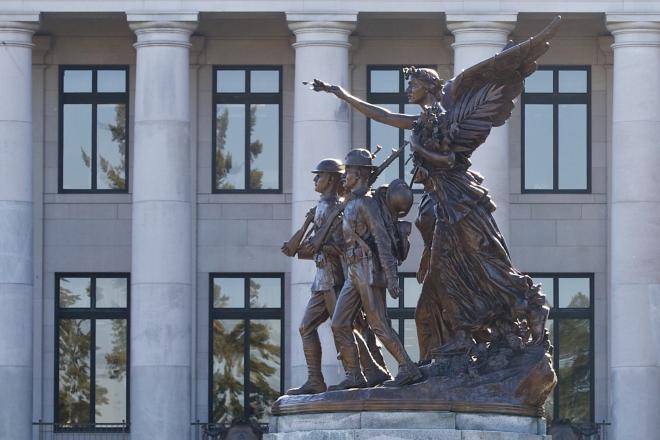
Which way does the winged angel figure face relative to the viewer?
to the viewer's left

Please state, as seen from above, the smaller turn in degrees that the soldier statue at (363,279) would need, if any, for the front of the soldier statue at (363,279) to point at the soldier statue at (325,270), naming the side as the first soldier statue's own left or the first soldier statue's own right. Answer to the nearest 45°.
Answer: approximately 45° to the first soldier statue's own right

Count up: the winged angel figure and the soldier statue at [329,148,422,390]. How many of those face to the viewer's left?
2

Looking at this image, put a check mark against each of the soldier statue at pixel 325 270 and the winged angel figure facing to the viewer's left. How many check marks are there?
2

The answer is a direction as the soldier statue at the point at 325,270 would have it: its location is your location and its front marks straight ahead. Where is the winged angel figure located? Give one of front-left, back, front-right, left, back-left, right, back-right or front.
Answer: back

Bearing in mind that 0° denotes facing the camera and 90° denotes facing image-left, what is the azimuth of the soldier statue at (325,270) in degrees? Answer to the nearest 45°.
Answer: approximately 90°

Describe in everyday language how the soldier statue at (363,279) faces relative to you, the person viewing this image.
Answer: facing to the left of the viewer
